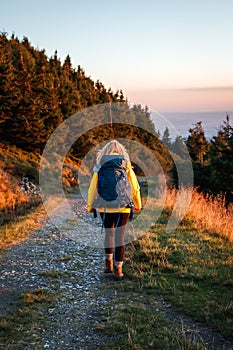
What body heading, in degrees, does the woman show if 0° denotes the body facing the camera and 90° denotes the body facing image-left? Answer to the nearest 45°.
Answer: approximately 180°

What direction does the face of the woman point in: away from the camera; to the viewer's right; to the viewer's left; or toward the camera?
away from the camera
